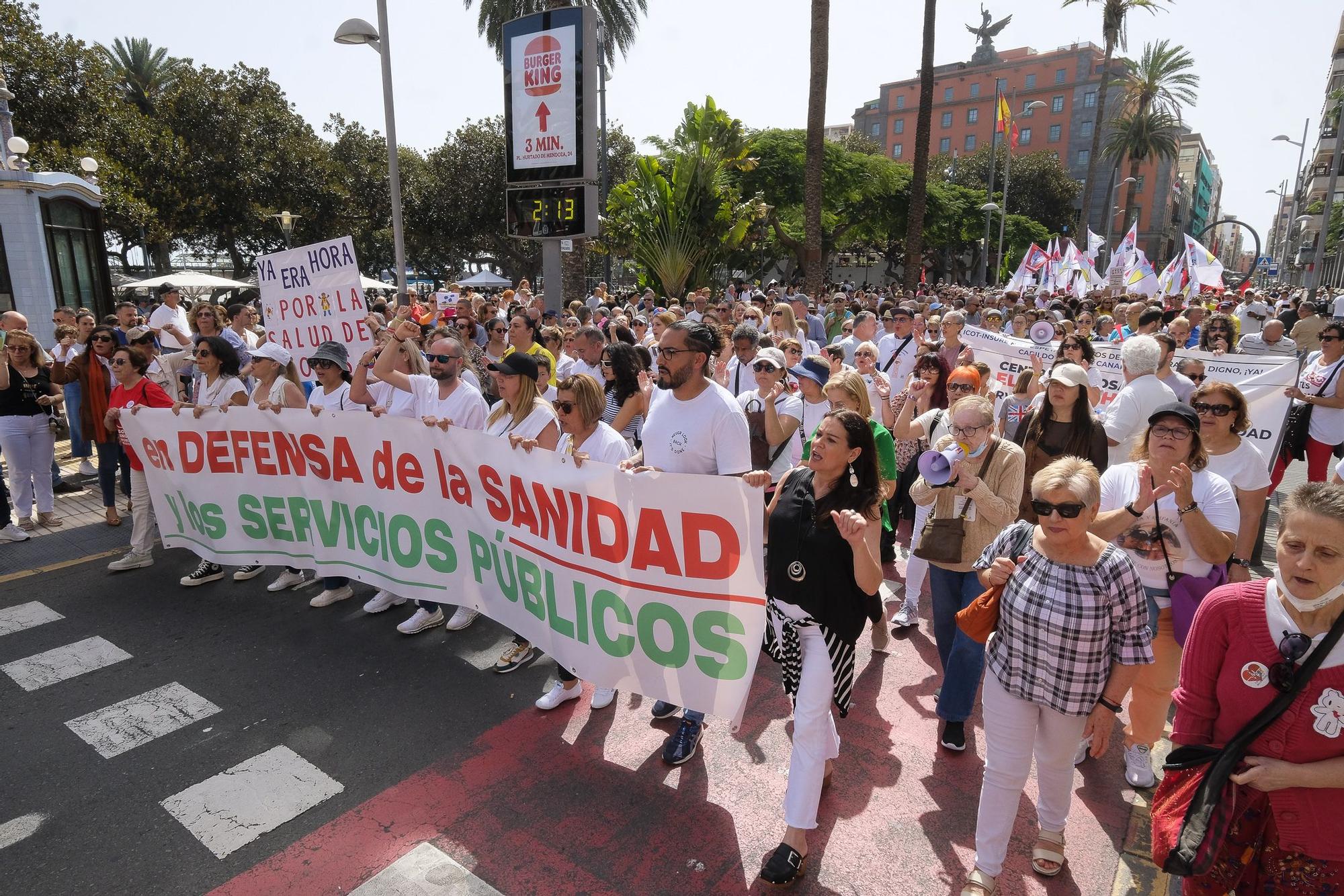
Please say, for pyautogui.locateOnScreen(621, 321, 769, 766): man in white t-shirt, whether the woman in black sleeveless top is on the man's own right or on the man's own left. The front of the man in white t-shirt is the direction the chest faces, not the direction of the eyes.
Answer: on the man's own left

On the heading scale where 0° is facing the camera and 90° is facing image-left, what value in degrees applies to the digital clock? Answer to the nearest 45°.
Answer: approximately 0°

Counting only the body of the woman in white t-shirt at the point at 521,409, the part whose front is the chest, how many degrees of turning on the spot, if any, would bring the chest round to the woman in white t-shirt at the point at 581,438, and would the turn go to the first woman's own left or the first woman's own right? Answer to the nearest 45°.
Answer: approximately 90° to the first woman's own left

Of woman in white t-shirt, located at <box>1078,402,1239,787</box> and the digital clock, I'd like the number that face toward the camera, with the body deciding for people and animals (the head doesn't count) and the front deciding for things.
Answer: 2

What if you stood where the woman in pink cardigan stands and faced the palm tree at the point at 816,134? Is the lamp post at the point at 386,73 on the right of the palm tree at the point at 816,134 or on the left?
left

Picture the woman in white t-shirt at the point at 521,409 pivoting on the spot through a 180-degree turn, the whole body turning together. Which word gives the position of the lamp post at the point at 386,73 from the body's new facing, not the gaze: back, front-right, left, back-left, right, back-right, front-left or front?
front-left

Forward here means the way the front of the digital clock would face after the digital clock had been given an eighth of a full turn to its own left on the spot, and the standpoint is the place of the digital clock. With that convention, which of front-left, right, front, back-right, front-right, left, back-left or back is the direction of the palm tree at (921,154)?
left

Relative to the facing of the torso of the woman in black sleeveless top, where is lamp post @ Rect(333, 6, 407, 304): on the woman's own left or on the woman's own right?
on the woman's own right

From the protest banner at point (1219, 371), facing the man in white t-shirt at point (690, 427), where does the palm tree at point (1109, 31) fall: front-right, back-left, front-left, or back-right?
back-right

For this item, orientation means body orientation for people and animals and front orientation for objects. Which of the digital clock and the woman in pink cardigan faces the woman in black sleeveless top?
the digital clock

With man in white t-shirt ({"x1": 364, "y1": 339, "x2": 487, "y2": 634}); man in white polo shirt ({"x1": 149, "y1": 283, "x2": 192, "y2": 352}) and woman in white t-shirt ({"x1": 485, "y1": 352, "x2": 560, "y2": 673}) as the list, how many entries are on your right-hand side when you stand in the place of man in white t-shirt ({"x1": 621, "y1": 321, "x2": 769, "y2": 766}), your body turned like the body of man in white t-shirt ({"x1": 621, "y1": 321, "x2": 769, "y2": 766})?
3

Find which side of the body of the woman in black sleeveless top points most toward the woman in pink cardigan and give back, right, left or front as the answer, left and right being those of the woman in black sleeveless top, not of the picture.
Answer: left

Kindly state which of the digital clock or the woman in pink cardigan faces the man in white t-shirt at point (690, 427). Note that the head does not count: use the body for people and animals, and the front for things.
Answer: the digital clock
